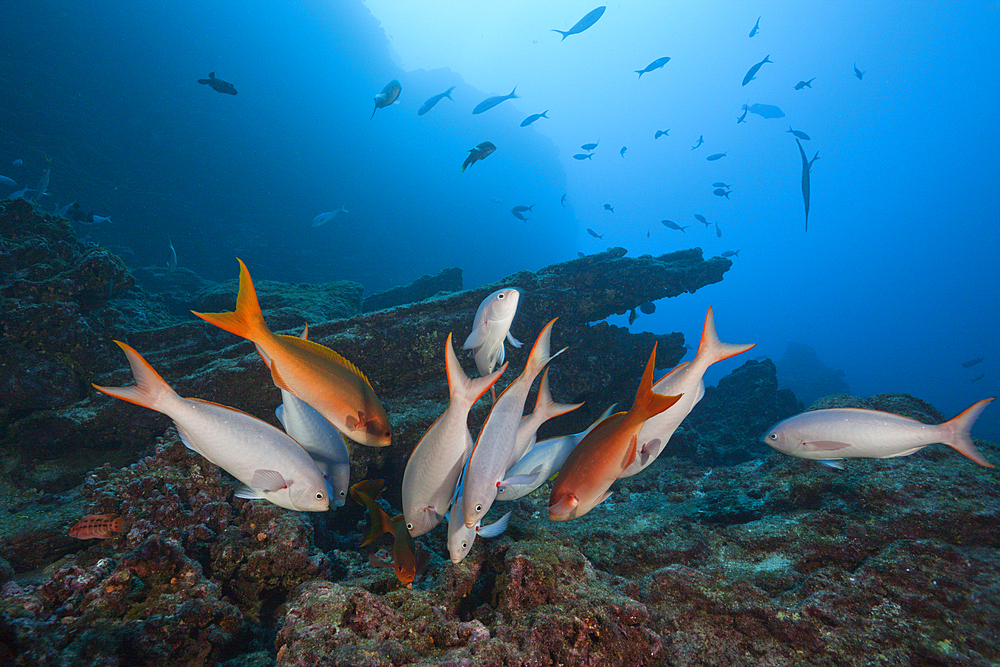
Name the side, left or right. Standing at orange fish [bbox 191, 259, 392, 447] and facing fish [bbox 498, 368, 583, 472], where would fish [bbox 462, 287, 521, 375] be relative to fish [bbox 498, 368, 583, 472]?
left

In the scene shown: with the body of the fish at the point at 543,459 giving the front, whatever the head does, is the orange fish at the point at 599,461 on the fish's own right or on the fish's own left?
on the fish's own left

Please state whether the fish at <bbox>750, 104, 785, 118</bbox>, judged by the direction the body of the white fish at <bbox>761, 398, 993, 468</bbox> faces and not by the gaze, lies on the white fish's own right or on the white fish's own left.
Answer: on the white fish's own right

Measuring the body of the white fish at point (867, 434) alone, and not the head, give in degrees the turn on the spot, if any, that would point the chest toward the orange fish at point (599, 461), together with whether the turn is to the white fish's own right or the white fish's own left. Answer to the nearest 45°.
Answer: approximately 45° to the white fish's own left

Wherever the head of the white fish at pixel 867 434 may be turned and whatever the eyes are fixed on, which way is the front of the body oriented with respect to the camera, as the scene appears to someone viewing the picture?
to the viewer's left

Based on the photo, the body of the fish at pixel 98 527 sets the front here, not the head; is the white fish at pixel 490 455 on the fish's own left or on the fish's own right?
on the fish's own left

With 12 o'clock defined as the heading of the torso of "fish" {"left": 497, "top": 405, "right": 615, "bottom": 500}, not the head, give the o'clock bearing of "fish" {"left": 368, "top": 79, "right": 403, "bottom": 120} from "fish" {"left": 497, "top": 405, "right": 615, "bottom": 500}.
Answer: "fish" {"left": 368, "top": 79, "right": 403, "bottom": 120} is roughly at 3 o'clock from "fish" {"left": 497, "top": 405, "right": 615, "bottom": 500}.

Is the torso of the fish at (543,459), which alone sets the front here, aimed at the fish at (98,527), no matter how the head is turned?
yes

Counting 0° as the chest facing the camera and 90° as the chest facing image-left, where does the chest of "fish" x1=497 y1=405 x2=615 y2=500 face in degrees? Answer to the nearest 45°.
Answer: approximately 90°

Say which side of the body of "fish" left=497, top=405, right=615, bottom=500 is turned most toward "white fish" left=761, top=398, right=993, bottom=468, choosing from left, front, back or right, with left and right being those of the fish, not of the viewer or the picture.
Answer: back
